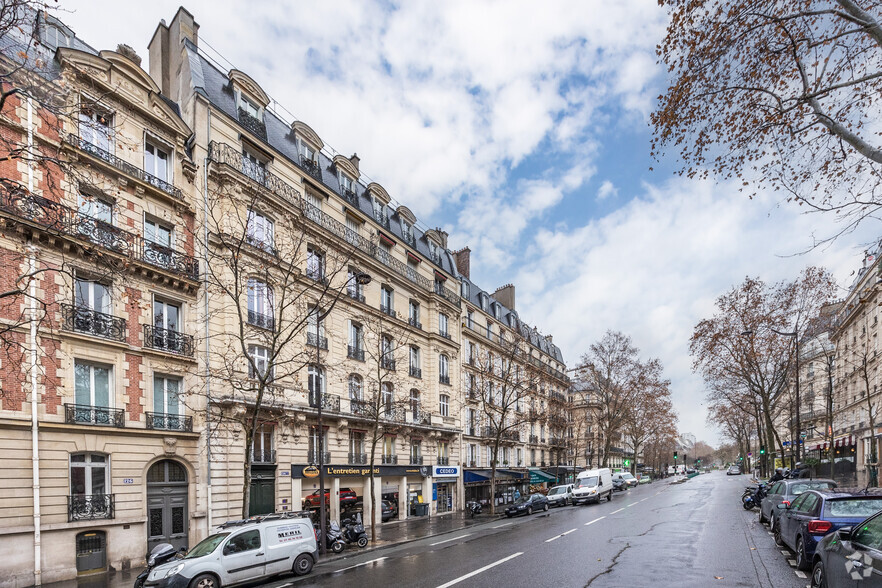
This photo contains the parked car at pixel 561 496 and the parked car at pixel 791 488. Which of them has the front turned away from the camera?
the parked car at pixel 791 488

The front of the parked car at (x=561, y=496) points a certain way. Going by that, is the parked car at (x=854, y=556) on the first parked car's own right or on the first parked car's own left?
on the first parked car's own left

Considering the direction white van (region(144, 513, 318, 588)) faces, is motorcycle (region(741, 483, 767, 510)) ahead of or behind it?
behind

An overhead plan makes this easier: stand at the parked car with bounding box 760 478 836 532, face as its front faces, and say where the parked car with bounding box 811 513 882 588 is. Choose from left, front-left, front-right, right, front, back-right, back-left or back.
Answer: back

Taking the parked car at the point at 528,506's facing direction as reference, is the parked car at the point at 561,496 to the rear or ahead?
to the rear

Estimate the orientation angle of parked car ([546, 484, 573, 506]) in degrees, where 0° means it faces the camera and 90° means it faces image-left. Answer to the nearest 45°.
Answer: approximately 45°

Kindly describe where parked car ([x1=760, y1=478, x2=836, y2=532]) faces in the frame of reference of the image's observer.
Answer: facing away from the viewer

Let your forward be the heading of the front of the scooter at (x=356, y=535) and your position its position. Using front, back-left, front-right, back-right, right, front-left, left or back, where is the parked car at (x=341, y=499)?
back-left
